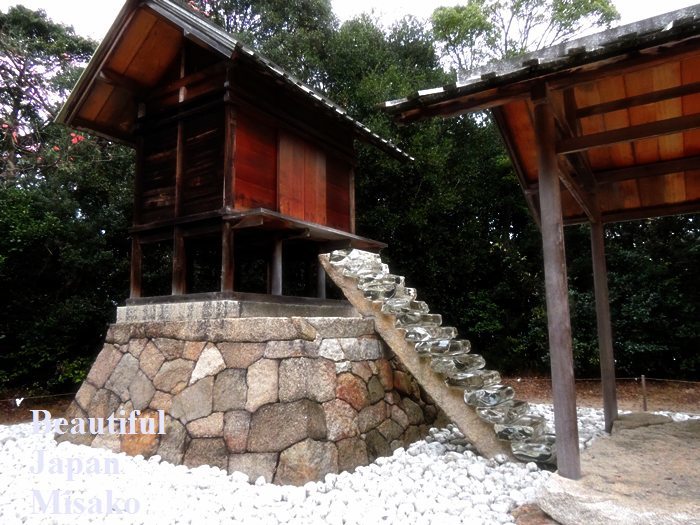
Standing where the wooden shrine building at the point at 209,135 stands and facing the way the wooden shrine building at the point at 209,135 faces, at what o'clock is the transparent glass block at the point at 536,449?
The transparent glass block is roughly at 12 o'clock from the wooden shrine building.

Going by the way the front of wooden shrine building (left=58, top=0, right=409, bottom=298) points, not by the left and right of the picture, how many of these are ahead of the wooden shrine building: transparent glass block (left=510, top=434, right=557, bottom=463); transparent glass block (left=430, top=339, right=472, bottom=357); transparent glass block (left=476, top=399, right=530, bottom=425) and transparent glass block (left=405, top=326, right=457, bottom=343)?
4

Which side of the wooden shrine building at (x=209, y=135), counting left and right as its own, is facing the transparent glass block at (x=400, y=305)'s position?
front

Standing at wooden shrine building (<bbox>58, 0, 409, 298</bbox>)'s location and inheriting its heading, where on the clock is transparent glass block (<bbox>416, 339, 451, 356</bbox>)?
The transparent glass block is roughly at 12 o'clock from the wooden shrine building.

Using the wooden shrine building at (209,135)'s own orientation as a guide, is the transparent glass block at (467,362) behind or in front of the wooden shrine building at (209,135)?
in front

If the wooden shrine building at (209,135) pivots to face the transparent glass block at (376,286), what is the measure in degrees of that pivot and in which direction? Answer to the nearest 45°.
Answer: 0° — it already faces it

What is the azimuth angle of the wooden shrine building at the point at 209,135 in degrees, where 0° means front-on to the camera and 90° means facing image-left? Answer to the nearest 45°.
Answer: approximately 315°

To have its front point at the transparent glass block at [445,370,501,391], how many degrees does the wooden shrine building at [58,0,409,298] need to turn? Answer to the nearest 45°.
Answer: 0° — it already faces it

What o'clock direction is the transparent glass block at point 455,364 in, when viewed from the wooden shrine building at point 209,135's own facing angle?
The transparent glass block is roughly at 12 o'clock from the wooden shrine building.

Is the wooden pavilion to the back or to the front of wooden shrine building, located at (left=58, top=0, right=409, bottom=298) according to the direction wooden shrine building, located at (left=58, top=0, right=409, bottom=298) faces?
to the front
